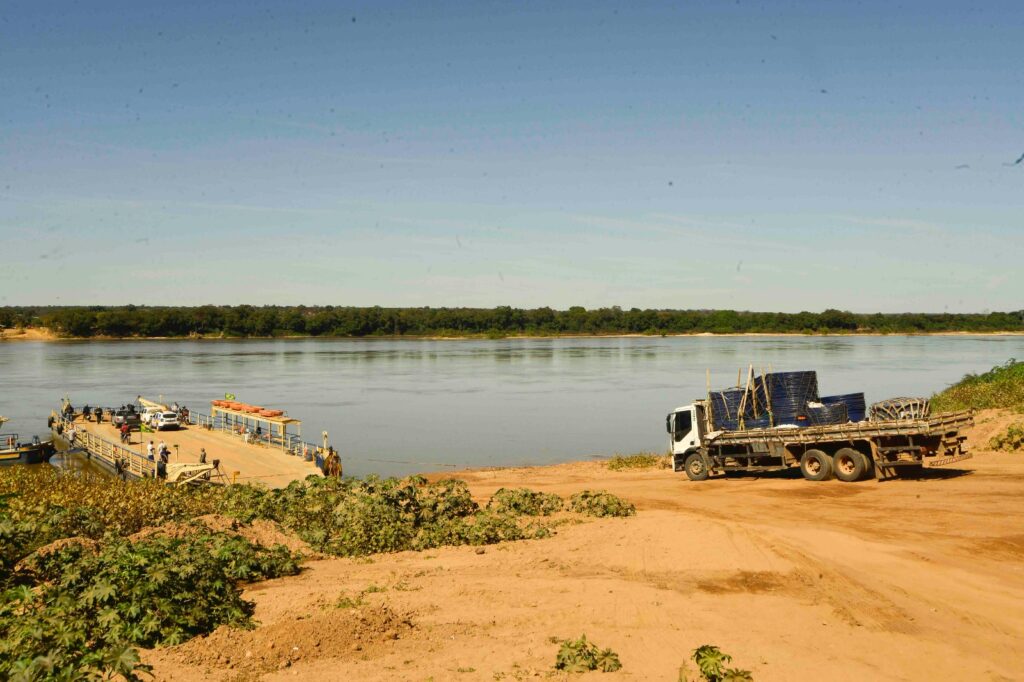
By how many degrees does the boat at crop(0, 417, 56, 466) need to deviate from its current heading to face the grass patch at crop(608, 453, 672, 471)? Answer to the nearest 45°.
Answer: approximately 45° to its right

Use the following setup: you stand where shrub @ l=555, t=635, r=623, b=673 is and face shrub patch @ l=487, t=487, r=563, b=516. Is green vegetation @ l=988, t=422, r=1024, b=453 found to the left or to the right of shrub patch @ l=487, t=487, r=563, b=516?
right

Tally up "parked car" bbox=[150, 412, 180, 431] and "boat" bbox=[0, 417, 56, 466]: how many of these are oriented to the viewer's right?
1

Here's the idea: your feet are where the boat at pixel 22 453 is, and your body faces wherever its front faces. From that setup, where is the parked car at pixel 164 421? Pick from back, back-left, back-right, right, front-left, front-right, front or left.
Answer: front

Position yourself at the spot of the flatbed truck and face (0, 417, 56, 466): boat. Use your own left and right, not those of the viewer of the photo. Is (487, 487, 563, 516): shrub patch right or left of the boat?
left

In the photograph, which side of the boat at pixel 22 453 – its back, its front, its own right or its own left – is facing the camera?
right

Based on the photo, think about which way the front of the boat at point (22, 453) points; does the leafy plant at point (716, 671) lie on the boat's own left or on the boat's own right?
on the boat's own right
